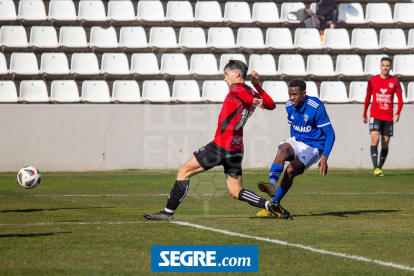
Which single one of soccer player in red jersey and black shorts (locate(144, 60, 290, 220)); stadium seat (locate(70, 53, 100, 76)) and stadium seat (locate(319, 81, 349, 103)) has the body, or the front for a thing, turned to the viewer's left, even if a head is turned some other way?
the soccer player in red jersey and black shorts

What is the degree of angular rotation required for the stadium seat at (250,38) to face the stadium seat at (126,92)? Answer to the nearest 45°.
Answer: approximately 45° to its right

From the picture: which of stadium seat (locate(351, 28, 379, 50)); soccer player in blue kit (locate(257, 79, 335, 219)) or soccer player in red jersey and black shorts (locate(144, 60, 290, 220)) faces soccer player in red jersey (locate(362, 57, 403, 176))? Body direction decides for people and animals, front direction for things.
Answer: the stadium seat

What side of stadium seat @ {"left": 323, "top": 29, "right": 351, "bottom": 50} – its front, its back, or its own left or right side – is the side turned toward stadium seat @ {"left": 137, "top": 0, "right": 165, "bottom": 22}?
right

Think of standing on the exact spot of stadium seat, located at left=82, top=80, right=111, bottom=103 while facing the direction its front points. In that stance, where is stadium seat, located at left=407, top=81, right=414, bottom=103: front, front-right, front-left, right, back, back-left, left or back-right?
left

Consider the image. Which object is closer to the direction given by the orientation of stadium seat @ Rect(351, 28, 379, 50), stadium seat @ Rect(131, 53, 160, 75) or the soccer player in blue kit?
the soccer player in blue kit

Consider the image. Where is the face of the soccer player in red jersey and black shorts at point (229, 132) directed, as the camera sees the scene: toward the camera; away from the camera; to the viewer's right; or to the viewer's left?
to the viewer's left

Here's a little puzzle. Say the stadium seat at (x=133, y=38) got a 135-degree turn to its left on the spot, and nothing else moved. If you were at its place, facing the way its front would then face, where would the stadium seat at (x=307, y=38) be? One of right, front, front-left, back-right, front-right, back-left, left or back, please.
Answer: front-right

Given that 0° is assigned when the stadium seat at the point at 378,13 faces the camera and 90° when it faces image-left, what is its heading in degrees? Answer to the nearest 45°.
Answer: approximately 0°

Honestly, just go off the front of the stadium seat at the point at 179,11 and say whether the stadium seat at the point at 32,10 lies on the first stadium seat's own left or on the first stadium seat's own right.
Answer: on the first stadium seat's own right

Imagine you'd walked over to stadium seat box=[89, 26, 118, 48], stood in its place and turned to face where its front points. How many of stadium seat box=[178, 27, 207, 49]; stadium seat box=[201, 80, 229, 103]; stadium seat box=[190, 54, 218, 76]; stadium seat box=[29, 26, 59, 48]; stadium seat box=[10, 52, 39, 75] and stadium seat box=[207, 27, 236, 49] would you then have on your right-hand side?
2
